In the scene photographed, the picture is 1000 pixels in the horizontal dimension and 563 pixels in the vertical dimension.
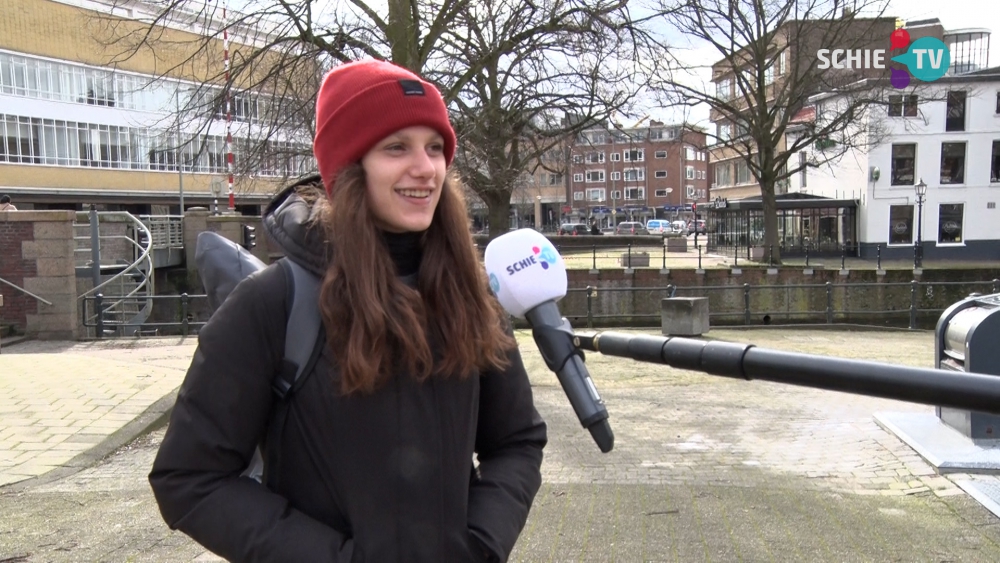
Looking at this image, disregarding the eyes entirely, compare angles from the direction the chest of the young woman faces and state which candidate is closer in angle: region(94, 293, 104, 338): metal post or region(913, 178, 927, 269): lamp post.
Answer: the lamp post

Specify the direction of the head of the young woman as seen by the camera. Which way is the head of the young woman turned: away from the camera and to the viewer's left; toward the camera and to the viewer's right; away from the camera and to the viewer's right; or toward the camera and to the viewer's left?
toward the camera and to the viewer's right

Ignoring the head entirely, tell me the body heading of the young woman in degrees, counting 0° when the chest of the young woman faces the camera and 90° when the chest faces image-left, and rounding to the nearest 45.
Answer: approximately 315°

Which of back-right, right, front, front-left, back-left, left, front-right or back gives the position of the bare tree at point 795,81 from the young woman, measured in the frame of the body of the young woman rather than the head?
left

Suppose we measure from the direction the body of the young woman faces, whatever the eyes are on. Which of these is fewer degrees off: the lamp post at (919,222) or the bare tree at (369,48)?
the lamp post

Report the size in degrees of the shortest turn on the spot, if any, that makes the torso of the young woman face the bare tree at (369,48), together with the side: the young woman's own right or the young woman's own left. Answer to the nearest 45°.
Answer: approximately 135° to the young woman's own left
